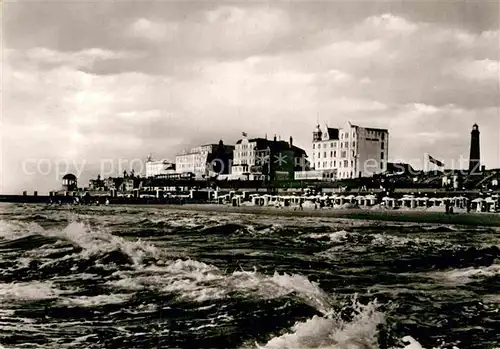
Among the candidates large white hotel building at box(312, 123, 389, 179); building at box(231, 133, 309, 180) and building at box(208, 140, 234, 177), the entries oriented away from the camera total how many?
0

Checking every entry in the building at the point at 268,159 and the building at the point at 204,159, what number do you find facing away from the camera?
0

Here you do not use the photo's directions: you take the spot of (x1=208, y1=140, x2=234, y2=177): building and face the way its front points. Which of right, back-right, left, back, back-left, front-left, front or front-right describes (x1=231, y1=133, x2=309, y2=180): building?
left

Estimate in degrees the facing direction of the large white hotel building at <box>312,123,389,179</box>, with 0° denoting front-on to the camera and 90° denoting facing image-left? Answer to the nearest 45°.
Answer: approximately 45°

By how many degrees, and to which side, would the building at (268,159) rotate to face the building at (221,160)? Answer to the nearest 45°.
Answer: approximately 90° to its right

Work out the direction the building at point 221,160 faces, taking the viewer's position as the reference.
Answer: facing the viewer and to the left of the viewer

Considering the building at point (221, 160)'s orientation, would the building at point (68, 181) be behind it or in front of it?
in front

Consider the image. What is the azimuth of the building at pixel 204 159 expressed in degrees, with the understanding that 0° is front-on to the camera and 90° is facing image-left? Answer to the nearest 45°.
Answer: approximately 45°

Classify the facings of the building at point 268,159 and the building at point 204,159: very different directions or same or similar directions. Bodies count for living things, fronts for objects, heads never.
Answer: same or similar directions

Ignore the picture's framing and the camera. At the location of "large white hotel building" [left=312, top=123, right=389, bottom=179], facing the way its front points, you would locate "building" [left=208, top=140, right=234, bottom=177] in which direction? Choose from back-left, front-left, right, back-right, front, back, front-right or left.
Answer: right

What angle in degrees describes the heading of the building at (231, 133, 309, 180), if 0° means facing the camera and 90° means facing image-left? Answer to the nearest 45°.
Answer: approximately 45°

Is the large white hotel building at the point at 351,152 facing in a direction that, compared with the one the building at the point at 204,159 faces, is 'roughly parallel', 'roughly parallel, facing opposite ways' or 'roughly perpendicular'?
roughly parallel

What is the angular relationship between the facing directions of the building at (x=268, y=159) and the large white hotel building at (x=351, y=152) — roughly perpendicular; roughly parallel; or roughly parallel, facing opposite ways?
roughly parallel

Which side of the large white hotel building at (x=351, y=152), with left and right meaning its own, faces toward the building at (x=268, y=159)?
right
